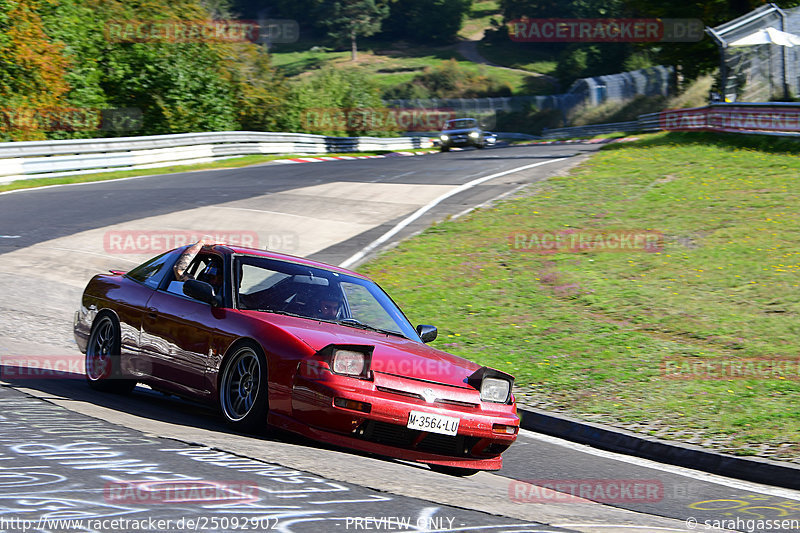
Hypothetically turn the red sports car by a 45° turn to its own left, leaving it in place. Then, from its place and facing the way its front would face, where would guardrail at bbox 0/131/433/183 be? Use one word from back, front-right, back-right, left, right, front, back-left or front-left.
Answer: left

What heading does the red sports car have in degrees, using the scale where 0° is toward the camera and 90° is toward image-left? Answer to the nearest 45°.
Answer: approximately 315°

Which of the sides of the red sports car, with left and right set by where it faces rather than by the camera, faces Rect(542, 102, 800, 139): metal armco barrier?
left

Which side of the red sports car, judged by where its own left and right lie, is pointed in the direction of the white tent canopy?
left
